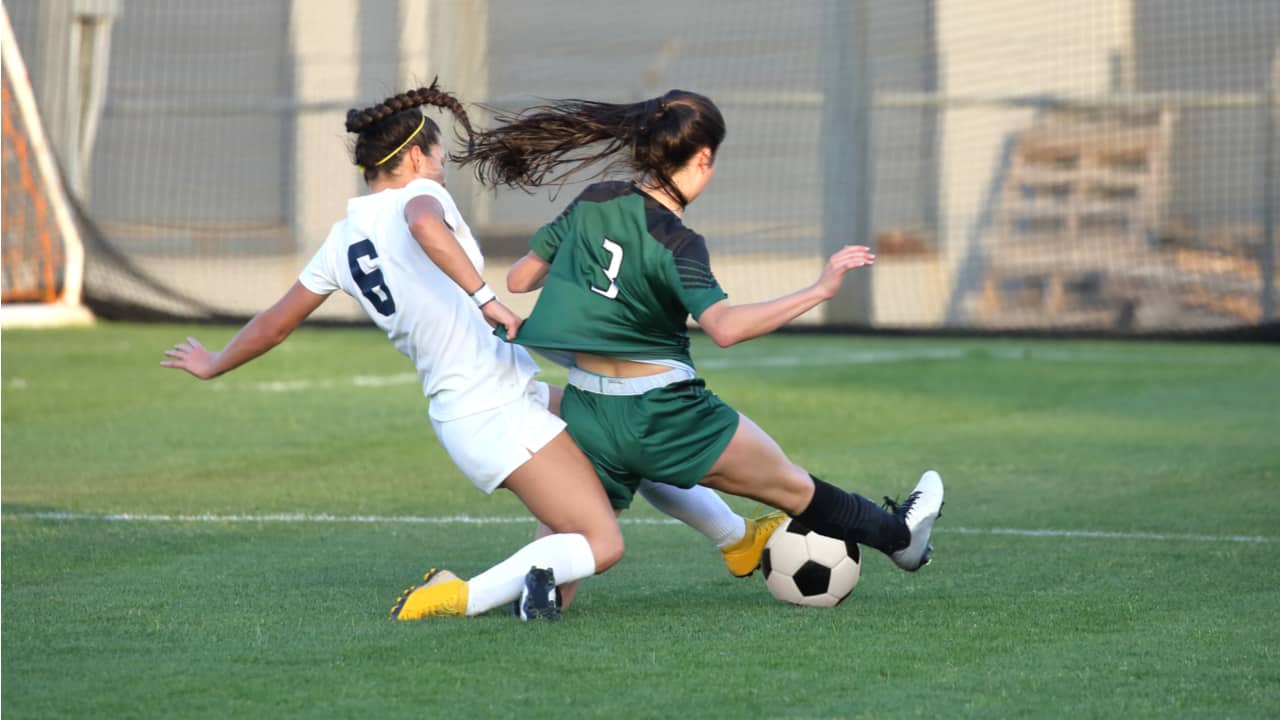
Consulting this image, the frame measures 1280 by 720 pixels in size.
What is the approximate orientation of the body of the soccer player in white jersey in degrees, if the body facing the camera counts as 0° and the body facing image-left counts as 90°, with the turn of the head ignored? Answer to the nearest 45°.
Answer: approximately 225°

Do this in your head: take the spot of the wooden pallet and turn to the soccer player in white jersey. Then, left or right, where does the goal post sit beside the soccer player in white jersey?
right

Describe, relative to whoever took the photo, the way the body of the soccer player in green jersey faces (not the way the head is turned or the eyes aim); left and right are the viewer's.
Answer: facing away from the viewer and to the right of the viewer

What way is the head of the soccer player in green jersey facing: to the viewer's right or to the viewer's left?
to the viewer's right

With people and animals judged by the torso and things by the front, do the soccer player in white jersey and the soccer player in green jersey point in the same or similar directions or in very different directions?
same or similar directions

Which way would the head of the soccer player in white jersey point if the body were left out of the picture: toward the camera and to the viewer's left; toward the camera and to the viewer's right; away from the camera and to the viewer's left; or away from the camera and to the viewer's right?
away from the camera and to the viewer's right
